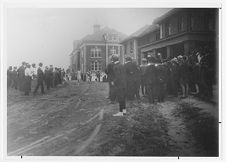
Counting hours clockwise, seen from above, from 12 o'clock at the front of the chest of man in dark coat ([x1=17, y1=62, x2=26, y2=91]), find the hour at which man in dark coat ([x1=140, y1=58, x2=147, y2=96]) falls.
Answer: man in dark coat ([x1=140, y1=58, x2=147, y2=96]) is roughly at 1 o'clock from man in dark coat ([x1=17, y1=62, x2=26, y2=91]).

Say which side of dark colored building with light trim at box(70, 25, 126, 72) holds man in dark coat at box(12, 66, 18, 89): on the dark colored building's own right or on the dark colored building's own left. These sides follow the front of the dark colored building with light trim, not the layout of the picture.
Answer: on the dark colored building's own right

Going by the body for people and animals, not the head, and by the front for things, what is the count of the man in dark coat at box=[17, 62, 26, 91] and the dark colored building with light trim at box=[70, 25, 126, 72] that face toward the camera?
1

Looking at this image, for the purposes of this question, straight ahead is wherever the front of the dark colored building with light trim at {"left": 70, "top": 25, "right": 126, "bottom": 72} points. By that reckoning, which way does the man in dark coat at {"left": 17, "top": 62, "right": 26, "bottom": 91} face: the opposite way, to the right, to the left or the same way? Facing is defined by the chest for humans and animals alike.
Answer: to the left

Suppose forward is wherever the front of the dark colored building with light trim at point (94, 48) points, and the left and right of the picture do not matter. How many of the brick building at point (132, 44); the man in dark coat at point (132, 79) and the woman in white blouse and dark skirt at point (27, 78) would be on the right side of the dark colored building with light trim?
0

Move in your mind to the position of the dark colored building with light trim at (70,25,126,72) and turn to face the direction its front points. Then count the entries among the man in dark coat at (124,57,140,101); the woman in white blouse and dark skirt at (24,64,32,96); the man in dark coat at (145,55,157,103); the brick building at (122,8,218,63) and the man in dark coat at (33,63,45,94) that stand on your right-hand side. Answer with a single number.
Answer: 2

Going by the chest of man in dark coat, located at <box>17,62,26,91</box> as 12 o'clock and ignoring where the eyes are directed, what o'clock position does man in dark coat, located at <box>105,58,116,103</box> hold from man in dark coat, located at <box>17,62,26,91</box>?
man in dark coat, located at <box>105,58,116,103</box> is roughly at 1 o'clock from man in dark coat, located at <box>17,62,26,91</box>.

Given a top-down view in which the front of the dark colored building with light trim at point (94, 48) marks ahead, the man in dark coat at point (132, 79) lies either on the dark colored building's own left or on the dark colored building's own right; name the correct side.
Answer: on the dark colored building's own left

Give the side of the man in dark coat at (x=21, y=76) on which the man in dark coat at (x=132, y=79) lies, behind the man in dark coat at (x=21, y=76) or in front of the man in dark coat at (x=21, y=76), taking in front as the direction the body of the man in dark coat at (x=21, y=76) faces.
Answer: in front

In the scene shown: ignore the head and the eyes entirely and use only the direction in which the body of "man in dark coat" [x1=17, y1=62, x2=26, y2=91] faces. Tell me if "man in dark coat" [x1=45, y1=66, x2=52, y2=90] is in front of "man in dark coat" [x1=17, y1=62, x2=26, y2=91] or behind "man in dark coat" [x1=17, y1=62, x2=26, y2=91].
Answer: in front

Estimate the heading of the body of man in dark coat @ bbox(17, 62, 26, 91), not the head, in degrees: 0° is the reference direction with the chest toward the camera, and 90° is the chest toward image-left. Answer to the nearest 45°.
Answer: approximately 270°

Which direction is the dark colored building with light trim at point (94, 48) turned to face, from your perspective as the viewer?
facing the viewer

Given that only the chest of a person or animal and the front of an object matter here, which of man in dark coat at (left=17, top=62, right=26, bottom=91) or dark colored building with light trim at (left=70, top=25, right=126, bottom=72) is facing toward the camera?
the dark colored building with light trim
